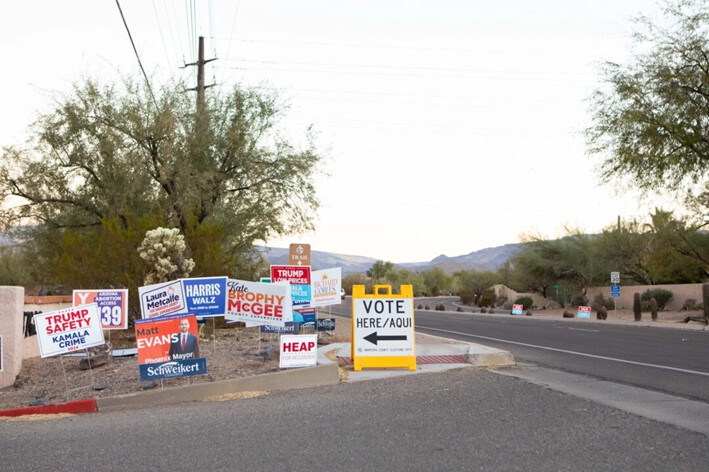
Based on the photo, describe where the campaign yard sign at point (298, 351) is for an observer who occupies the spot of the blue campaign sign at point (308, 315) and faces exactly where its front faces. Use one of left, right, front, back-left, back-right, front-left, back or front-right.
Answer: front

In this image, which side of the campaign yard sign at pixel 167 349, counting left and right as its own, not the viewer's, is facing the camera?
front

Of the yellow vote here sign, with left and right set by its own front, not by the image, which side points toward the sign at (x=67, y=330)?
right

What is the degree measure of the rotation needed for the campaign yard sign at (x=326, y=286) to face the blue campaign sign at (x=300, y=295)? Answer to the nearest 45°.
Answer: approximately 45° to its right

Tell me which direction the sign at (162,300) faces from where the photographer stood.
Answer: facing the viewer

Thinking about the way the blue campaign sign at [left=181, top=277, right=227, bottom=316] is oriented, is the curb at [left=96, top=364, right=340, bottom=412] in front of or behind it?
in front

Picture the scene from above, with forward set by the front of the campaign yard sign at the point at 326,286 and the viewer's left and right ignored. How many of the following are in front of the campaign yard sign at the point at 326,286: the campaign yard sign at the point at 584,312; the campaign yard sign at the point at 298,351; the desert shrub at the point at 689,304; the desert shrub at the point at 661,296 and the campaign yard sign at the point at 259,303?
2

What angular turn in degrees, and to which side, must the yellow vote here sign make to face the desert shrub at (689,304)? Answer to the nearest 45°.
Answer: approximately 135° to its left

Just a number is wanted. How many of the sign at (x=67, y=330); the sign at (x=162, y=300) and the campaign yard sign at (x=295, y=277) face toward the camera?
3

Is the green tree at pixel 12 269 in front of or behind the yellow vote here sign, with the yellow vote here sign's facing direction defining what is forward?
behind

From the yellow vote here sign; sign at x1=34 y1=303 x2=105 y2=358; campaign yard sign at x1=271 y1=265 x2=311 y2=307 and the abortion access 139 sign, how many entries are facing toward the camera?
4

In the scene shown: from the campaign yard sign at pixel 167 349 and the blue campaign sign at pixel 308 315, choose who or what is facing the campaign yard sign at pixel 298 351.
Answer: the blue campaign sign
